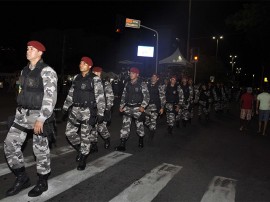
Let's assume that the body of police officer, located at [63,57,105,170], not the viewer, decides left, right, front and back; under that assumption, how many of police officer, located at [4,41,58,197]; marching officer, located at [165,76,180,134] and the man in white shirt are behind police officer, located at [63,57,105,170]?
2

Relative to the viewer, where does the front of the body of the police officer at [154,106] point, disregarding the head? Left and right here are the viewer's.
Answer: facing the viewer and to the left of the viewer

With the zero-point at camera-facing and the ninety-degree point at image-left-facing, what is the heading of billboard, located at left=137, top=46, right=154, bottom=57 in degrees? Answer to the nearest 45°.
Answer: approximately 0°

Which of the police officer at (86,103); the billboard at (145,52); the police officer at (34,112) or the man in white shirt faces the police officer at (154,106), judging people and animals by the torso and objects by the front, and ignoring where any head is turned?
the billboard

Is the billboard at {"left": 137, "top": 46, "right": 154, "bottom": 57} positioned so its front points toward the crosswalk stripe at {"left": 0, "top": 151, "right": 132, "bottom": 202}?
yes

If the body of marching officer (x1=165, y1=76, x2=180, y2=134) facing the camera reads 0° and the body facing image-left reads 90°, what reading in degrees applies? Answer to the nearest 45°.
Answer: approximately 45°

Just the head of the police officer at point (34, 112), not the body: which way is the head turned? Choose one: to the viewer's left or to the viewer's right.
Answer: to the viewer's left

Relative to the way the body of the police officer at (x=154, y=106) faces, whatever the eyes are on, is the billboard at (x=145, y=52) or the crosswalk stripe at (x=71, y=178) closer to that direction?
the crosswalk stripe

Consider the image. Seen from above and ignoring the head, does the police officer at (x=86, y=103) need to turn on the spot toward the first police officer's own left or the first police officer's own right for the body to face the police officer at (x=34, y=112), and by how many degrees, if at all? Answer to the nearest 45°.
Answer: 0° — they already face them
